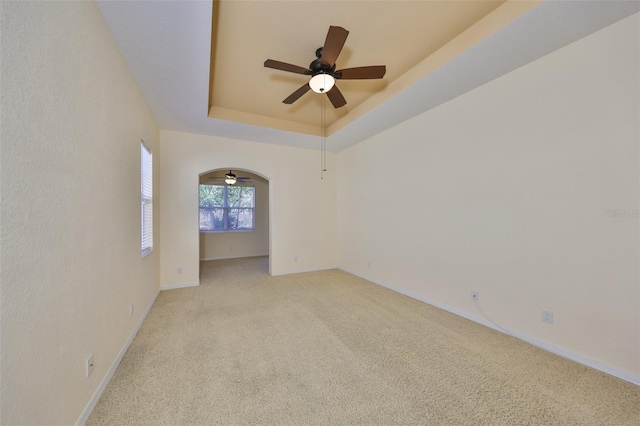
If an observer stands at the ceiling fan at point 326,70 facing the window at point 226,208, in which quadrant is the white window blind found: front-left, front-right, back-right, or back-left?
front-left

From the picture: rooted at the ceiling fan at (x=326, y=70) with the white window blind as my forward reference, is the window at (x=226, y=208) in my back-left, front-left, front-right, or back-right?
front-right

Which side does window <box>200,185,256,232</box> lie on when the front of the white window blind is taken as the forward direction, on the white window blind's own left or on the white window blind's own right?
on the white window blind's own left

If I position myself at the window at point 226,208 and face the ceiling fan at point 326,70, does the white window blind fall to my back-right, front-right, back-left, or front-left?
front-right

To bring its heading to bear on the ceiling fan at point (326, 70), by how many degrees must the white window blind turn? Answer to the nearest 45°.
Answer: approximately 45° to its right

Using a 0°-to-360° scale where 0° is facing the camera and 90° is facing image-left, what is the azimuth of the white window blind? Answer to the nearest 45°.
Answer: approximately 270°
